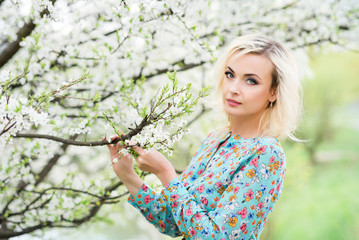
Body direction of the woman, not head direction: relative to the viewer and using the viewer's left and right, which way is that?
facing the viewer and to the left of the viewer
